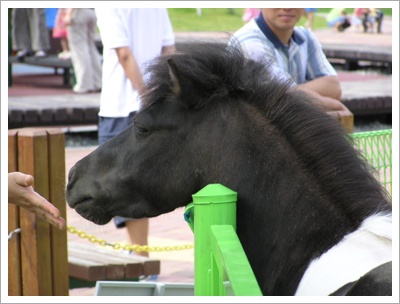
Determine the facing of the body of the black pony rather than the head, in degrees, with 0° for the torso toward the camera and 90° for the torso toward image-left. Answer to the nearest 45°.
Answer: approximately 90°

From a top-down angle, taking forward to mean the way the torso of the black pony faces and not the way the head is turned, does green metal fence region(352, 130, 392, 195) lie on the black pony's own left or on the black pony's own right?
on the black pony's own right

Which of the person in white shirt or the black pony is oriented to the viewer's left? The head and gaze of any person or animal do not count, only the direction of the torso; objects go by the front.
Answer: the black pony

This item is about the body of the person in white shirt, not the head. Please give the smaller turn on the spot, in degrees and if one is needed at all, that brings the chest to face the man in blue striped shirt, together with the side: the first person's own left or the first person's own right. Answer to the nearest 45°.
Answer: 0° — they already face them

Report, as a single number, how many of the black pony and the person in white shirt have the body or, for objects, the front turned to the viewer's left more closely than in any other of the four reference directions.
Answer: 1
